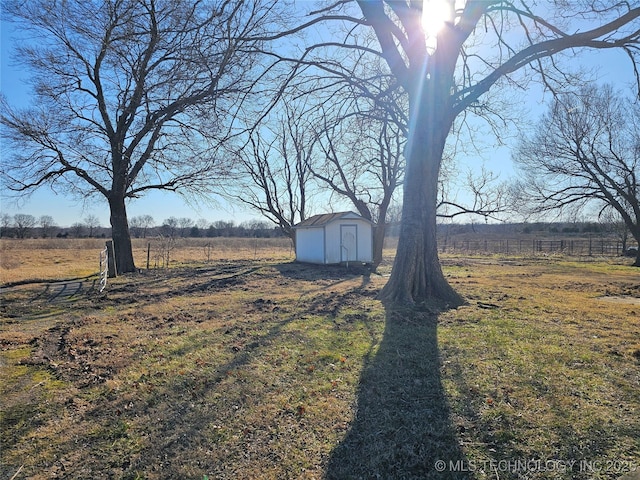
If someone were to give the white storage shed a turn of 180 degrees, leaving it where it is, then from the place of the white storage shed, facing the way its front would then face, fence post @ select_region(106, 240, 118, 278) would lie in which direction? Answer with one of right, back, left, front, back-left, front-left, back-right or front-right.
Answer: left

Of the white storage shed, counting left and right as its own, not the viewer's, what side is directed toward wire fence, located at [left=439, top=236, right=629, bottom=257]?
left

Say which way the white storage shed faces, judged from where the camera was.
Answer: facing the viewer and to the right of the viewer
